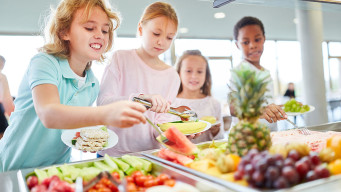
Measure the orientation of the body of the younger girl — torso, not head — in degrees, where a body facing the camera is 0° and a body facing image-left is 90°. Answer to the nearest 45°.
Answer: approximately 0°

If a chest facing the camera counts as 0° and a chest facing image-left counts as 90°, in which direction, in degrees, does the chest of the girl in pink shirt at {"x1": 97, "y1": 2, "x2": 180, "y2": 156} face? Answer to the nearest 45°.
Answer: approximately 315°

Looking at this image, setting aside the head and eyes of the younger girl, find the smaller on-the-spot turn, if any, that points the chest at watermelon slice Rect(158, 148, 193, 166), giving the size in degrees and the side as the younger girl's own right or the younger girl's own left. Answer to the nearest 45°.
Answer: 0° — they already face it

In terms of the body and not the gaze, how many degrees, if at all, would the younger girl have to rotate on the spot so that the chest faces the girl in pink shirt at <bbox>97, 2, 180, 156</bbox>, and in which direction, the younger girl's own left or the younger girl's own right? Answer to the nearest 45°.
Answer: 0° — they already face them

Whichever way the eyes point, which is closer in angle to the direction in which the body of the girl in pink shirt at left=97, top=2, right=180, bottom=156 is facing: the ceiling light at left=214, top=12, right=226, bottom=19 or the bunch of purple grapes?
the bunch of purple grapes
